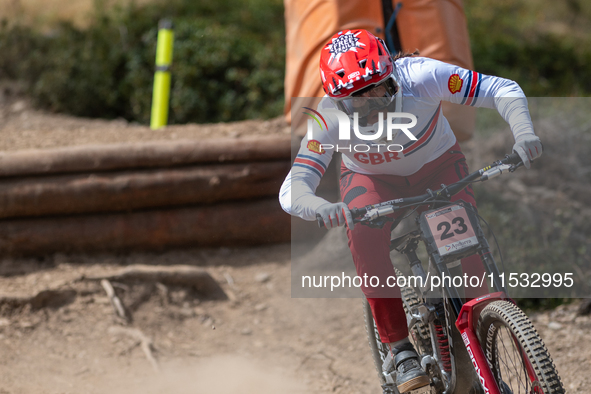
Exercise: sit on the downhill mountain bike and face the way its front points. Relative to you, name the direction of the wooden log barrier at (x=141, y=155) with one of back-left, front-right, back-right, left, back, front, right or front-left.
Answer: back

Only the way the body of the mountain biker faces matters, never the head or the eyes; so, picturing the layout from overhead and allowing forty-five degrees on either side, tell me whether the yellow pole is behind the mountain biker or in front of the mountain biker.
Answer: behind

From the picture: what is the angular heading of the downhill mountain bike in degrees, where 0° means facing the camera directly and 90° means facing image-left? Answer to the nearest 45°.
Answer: approximately 315°

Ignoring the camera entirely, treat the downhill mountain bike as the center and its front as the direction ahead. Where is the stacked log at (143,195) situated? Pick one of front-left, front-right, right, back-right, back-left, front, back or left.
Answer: back

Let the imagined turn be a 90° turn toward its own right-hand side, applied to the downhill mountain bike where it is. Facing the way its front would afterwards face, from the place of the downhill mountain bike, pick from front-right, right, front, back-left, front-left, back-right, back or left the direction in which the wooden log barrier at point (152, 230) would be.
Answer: right

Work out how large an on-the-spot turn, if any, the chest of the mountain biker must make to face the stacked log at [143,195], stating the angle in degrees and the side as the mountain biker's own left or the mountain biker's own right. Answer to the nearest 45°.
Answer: approximately 135° to the mountain biker's own right
